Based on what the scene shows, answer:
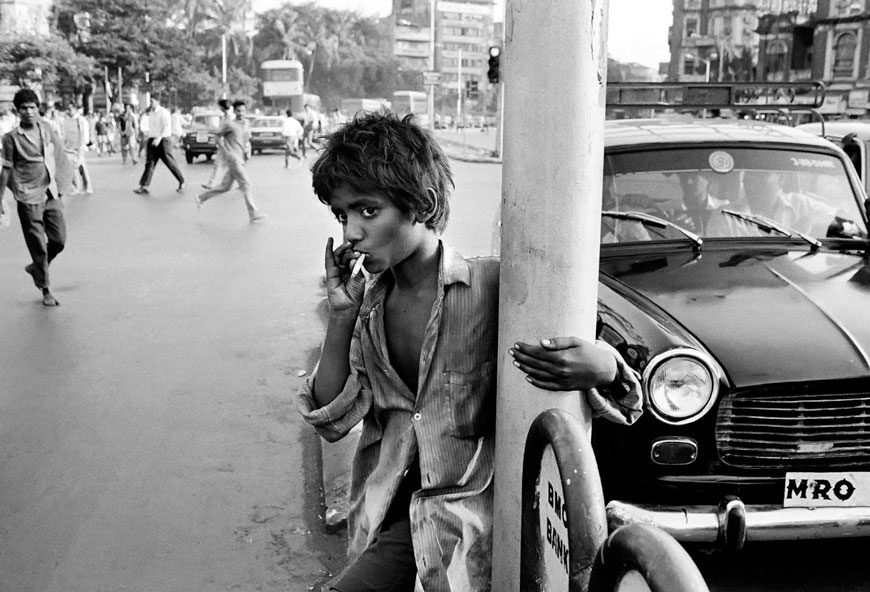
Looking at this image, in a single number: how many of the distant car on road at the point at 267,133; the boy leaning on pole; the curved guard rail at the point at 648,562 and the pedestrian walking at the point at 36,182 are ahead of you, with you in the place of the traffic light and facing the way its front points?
3

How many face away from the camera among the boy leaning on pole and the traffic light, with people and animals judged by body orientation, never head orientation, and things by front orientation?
0

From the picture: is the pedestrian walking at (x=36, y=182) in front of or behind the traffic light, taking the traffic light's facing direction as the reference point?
in front

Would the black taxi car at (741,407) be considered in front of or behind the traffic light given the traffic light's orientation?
in front

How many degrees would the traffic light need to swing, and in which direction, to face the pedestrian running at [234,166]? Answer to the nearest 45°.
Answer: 0° — it already faces them

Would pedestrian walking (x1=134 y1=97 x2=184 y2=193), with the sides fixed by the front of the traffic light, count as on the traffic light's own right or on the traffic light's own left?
on the traffic light's own right

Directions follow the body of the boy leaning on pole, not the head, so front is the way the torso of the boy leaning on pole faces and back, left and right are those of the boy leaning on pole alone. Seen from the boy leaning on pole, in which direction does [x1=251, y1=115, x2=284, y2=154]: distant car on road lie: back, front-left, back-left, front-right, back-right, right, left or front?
back-right

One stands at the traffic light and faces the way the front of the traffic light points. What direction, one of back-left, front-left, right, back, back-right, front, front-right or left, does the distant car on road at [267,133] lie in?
back-right

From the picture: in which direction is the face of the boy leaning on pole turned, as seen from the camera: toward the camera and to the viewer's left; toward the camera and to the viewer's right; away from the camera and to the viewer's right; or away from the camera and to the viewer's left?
toward the camera and to the viewer's left

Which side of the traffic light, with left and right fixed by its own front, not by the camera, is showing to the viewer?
front

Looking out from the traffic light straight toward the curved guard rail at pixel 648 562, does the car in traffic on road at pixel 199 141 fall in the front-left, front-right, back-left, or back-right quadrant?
back-right

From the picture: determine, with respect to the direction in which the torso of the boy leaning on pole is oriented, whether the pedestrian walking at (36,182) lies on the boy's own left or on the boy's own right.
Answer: on the boy's own right

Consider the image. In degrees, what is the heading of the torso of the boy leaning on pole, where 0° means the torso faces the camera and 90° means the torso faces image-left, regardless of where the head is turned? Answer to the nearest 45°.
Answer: approximately 45°

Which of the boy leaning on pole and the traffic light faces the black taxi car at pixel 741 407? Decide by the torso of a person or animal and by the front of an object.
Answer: the traffic light
